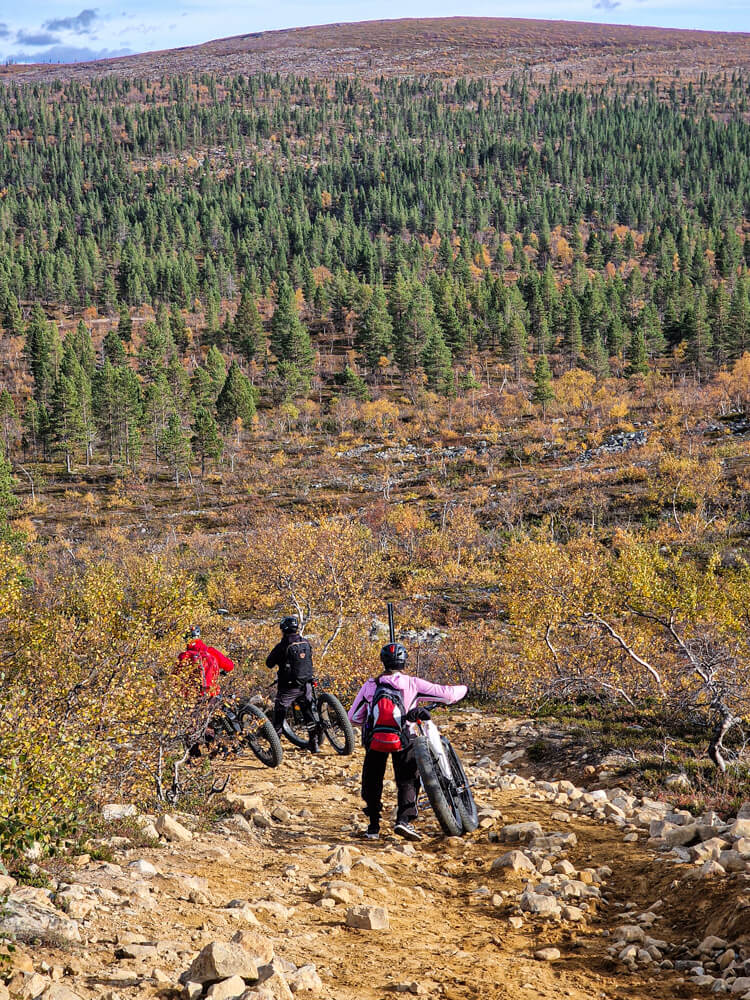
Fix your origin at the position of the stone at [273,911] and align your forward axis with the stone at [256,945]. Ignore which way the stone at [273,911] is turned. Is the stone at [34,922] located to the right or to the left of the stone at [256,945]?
right

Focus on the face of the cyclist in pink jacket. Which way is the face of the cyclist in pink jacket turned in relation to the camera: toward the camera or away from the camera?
away from the camera

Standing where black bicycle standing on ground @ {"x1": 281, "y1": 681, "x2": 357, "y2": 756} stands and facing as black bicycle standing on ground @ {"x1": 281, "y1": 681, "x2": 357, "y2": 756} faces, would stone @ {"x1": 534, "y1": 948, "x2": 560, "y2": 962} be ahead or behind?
behind

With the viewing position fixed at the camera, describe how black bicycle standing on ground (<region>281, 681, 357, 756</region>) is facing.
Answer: facing away from the viewer and to the left of the viewer

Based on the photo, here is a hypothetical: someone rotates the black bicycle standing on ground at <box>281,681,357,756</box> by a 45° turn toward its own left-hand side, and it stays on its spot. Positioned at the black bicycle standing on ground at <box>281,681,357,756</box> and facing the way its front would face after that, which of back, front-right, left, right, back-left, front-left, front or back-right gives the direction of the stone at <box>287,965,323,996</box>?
left

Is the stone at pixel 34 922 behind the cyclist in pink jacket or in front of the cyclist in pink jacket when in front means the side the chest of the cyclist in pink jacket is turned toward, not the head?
behind

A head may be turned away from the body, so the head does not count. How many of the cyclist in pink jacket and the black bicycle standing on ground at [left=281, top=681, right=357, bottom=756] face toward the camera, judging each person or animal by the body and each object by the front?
0

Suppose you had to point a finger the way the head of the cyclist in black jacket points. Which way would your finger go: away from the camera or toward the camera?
away from the camera

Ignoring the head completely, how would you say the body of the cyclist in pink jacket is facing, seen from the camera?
away from the camera

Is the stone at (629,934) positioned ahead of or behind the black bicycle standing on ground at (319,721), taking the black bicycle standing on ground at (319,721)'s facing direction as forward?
behind
